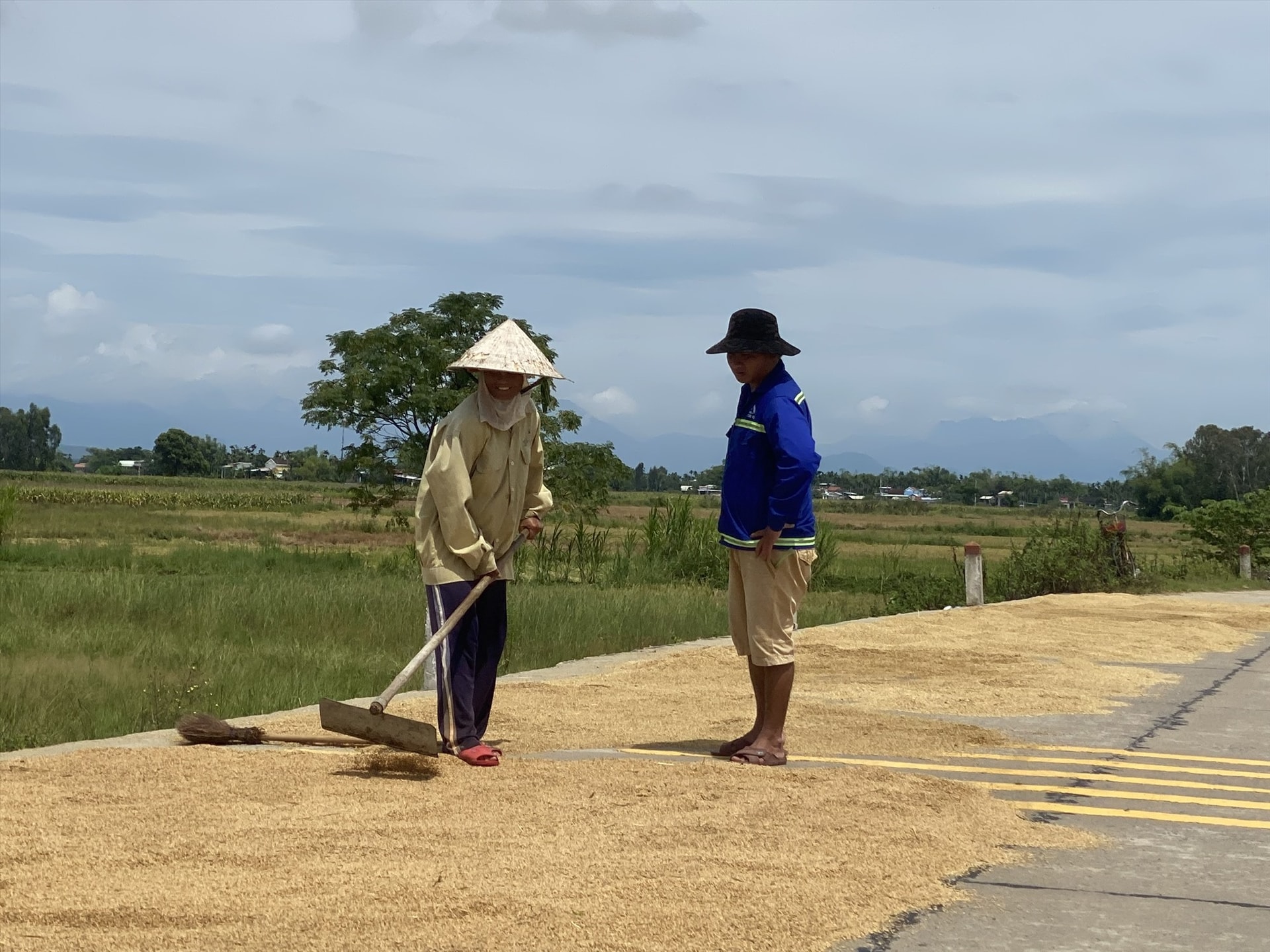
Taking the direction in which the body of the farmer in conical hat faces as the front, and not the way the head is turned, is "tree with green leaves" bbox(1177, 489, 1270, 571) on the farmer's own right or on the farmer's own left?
on the farmer's own left

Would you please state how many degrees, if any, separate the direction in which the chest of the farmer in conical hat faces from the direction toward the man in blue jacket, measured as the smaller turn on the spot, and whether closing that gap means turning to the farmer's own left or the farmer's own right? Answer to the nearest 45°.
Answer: approximately 45° to the farmer's own left

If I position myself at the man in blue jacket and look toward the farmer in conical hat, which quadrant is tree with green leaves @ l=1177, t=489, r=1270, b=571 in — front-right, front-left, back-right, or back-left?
back-right

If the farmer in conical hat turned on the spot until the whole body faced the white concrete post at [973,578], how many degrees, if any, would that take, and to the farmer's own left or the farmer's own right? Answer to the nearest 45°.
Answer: approximately 90° to the farmer's own left

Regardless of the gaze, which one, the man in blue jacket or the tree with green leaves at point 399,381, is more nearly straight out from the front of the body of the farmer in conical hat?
the man in blue jacket

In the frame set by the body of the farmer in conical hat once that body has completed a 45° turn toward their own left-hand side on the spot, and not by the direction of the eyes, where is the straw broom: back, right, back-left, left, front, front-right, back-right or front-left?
back

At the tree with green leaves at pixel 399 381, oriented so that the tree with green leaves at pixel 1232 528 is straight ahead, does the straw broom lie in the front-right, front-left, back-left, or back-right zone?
front-right

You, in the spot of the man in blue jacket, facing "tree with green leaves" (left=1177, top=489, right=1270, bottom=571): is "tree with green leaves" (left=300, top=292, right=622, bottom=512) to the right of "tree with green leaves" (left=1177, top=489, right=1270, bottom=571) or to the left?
left

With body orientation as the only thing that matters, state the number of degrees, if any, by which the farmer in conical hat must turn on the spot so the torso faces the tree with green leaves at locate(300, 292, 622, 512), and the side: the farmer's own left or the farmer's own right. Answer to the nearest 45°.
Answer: approximately 135° to the farmer's own left

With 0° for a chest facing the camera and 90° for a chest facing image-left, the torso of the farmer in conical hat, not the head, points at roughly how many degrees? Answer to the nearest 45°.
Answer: approximately 315°

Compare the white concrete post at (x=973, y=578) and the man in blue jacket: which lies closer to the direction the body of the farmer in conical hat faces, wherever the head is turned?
the man in blue jacket
